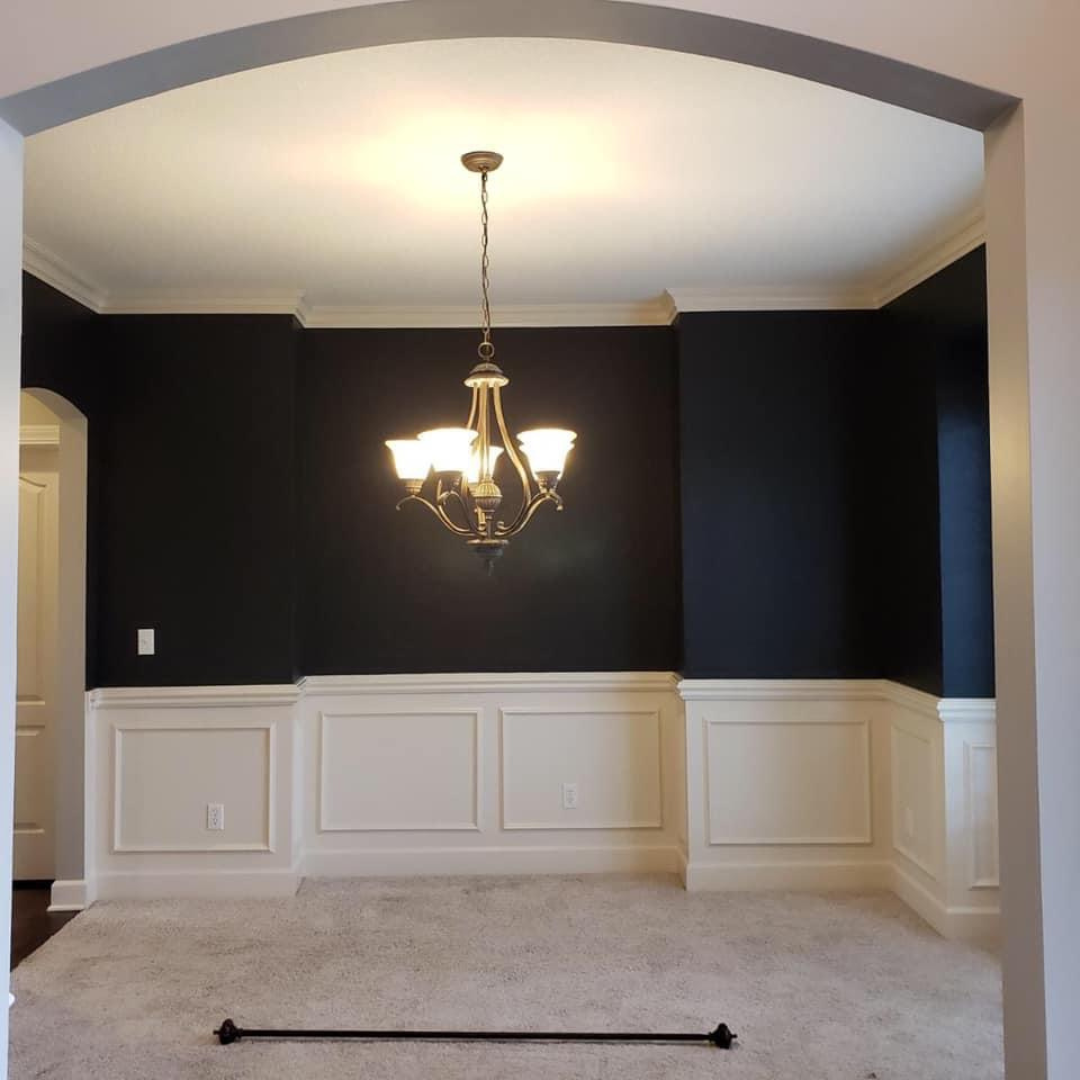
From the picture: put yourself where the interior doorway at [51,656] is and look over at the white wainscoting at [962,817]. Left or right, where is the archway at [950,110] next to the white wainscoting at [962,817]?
right

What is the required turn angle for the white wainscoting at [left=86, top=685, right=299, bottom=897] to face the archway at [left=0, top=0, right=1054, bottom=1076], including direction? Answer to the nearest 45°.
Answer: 0° — it already faces it

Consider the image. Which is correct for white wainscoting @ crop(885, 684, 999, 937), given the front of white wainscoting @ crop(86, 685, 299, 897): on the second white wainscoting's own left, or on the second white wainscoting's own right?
on the second white wainscoting's own left

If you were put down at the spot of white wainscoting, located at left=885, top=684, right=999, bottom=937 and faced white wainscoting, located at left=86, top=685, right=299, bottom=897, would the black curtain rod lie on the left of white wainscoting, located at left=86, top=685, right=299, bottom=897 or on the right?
left

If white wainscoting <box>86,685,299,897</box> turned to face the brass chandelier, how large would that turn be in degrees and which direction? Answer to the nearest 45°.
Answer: approximately 45° to its left

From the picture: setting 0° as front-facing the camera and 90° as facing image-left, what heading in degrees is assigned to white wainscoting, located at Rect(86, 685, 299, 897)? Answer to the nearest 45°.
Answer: approximately 0°

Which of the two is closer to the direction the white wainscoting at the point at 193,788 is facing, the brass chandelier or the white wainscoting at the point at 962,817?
the brass chandelier
